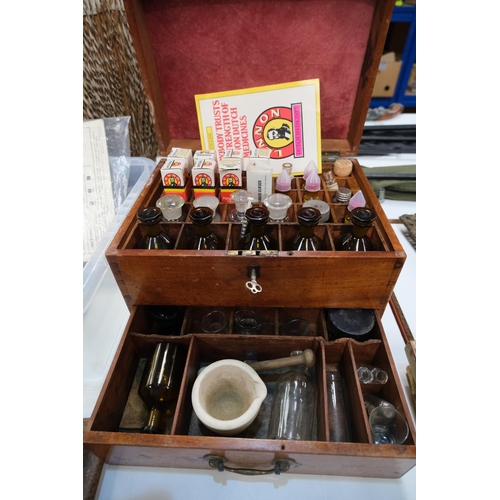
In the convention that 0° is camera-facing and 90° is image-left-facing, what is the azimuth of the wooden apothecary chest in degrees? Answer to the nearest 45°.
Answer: approximately 0°
